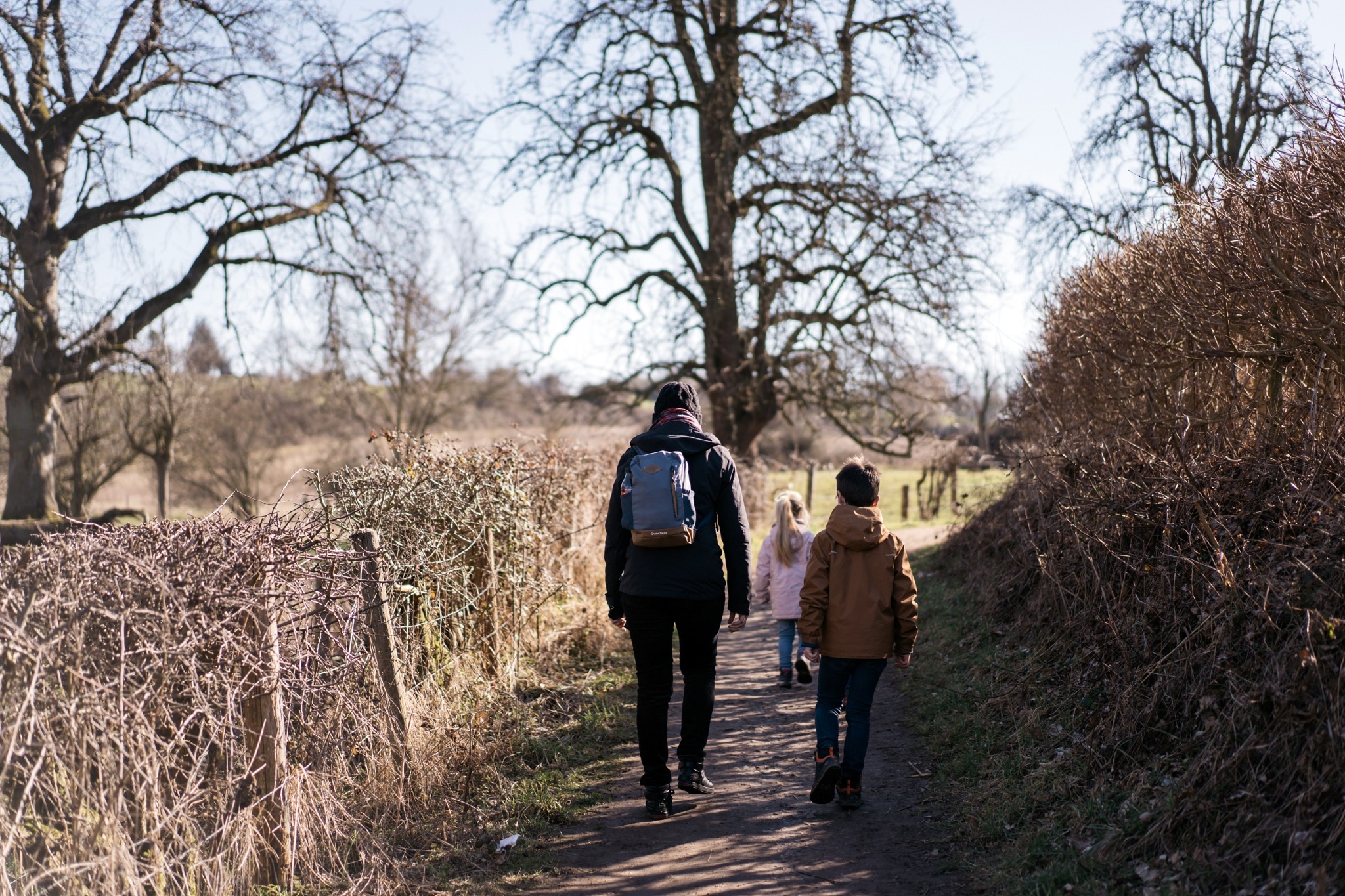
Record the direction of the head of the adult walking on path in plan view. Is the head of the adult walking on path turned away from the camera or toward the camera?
away from the camera

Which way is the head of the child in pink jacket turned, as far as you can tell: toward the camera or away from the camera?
away from the camera

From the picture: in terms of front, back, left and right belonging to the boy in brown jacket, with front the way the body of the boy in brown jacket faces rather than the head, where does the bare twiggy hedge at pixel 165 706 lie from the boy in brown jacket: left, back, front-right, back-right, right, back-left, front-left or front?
back-left

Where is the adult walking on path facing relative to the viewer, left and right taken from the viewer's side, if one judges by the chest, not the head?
facing away from the viewer

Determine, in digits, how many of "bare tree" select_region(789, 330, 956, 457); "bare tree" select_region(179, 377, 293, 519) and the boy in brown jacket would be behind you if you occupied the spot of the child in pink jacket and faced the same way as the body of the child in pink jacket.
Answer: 1

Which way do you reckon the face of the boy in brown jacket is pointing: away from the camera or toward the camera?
away from the camera

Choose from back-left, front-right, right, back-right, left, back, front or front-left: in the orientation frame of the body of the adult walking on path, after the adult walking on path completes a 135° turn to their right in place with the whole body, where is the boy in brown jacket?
front-left

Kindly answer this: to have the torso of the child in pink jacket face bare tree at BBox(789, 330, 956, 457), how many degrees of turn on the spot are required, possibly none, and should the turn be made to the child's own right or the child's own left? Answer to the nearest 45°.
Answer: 0° — they already face it

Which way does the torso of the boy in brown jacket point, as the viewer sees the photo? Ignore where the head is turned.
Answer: away from the camera

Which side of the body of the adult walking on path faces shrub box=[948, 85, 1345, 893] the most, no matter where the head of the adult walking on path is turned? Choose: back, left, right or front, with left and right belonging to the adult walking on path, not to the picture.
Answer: right

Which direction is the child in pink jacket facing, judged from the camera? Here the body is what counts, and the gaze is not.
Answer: away from the camera

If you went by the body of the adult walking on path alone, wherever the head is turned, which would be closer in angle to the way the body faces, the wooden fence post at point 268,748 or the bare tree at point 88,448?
the bare tree
